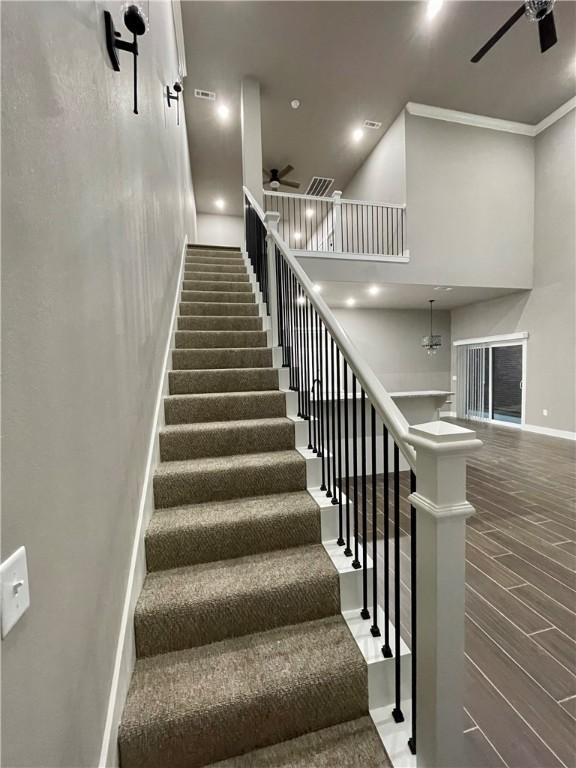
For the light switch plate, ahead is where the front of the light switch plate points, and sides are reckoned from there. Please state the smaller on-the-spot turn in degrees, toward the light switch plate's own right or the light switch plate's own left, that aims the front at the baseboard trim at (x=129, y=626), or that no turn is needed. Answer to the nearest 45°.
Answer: approximately 90° to the light switch plate's own left

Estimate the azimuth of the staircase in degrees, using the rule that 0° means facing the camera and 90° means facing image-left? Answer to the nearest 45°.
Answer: approximately 0°

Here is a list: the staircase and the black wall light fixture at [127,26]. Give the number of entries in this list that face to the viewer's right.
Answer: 1

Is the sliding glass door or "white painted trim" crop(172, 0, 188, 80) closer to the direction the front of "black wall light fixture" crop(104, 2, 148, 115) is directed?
the sliding glass door

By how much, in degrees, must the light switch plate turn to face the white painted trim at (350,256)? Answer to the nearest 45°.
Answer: approximately 90° to its left

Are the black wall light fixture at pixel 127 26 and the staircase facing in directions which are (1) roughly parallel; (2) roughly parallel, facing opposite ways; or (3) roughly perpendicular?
roughly perpendicular

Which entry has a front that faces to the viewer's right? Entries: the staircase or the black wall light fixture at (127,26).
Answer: the black wall light fixture

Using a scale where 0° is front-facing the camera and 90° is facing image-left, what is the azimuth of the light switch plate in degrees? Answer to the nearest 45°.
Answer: approximately 315°

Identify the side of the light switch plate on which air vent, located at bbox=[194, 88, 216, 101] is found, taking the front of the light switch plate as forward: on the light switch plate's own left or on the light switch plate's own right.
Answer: on the light switch plate's own left

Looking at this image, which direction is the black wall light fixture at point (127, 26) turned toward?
to the viewer's right
